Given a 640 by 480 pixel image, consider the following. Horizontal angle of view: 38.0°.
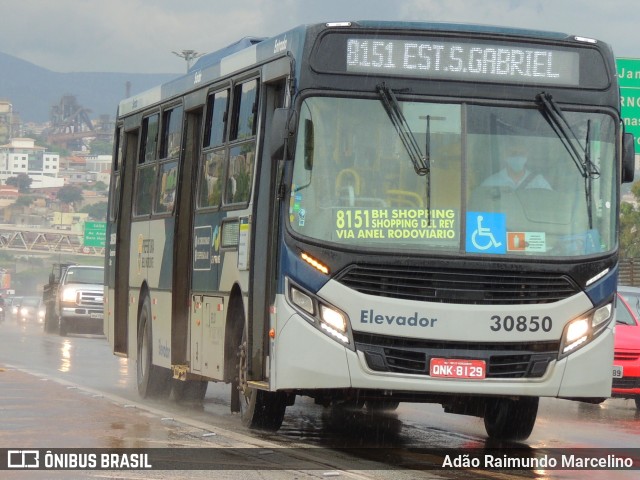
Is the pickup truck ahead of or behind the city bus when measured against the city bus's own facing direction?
behind

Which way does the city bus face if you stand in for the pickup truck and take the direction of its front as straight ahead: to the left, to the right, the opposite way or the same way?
the same way

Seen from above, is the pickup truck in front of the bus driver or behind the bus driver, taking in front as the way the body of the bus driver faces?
behind

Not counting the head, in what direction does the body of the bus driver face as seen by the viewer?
toward the camera

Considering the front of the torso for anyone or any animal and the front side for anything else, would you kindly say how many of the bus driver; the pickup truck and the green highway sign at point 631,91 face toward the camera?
3

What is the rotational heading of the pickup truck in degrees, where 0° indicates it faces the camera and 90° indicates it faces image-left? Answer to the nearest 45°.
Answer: approximately 0°

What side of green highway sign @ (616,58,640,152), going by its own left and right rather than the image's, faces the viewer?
front

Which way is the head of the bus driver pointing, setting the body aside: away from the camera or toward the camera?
toward the camera

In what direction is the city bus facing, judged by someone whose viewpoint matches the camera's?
facing the viewer

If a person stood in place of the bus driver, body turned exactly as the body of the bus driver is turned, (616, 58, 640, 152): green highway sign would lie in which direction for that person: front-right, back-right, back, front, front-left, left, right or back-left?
back

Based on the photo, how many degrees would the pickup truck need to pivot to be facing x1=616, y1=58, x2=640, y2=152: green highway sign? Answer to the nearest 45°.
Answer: approximately 45° to its left
